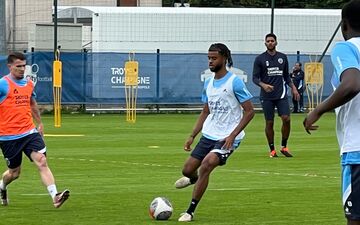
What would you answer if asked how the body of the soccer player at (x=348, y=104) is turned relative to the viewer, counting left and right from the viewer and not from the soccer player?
facing away from the viewer and to the left of the viewer

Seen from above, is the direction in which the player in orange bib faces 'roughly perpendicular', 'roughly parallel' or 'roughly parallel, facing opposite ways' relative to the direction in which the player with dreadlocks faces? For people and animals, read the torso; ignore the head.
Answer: roughly perpendicular

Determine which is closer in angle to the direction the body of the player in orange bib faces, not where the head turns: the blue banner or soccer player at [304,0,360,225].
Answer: the soccer player

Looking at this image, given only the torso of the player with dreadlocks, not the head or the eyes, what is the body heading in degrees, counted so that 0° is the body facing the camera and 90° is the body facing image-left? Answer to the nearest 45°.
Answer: approximately 45°

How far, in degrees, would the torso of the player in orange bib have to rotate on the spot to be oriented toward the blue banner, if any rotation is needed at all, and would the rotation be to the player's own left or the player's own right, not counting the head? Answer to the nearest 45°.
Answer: approximately 135° to the player's own left

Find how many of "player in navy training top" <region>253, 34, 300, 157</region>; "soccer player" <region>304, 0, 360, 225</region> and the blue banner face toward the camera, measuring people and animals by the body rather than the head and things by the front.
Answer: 2

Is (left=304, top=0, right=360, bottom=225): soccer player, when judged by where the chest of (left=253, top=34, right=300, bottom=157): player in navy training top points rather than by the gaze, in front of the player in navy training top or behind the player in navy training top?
in front

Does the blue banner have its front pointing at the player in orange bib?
yes

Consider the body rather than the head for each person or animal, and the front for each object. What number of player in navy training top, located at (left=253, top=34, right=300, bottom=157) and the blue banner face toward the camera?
2

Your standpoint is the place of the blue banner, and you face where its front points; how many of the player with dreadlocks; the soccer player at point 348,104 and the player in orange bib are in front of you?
3

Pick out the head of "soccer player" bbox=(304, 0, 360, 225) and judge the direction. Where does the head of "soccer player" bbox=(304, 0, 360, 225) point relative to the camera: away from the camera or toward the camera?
away from the camera

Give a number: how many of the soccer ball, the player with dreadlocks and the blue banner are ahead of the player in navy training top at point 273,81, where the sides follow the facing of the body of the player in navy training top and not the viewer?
2

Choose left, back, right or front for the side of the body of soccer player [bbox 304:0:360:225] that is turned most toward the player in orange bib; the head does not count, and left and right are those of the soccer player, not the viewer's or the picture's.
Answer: front
